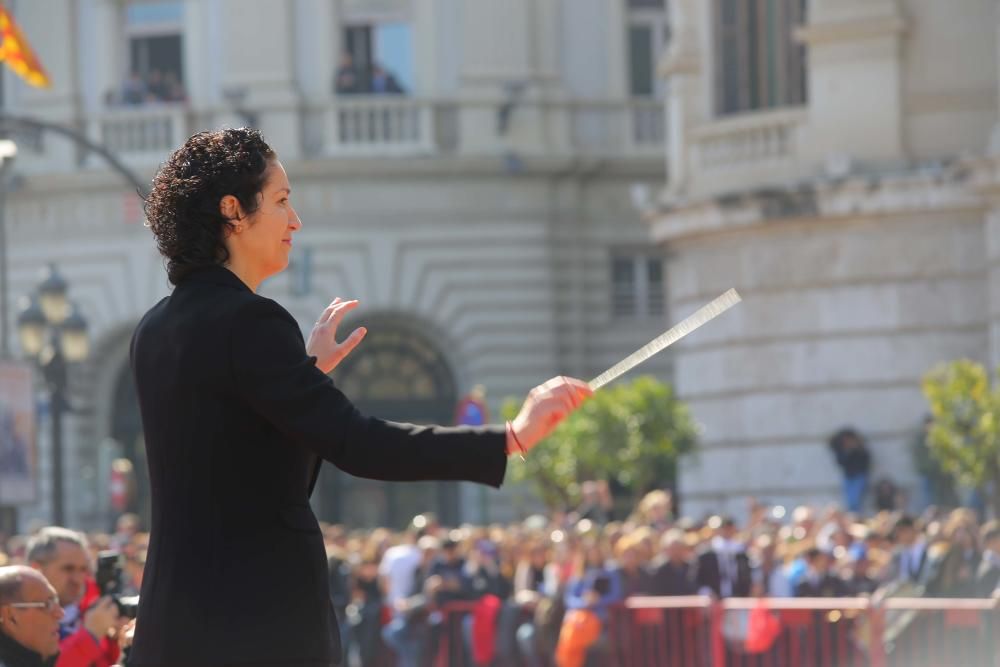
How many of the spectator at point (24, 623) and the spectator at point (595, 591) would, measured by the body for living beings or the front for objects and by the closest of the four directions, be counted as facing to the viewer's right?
1

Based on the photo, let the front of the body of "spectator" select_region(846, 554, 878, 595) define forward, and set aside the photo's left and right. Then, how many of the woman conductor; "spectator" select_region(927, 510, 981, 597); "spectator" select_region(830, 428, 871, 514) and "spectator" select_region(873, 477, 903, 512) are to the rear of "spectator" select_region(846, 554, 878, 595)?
2

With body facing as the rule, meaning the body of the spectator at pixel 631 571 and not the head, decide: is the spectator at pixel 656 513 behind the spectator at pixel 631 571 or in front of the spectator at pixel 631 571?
behind

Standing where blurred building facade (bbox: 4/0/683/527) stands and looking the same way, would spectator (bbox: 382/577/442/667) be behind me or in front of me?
in front

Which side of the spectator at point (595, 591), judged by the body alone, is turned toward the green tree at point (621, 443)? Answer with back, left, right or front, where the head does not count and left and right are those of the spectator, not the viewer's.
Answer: back

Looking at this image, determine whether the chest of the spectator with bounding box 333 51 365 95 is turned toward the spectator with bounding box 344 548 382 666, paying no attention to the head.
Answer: yes

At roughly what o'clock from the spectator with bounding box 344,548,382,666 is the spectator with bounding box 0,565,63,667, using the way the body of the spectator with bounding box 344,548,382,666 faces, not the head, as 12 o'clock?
the spectator with bounding box 0,565,63,667 is roughly at 12 o'clock from the spectator with bounding box 344,548,382,666.
